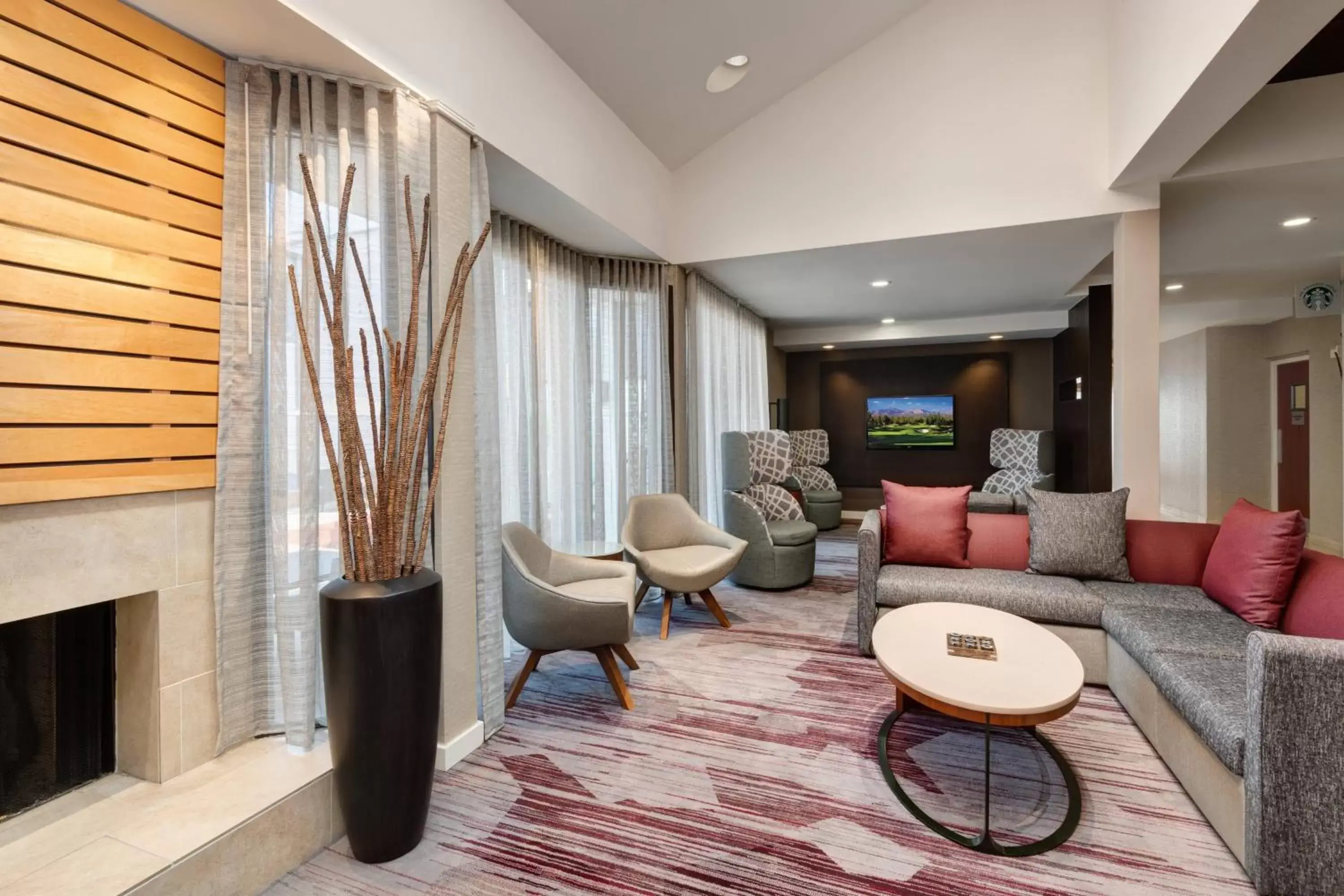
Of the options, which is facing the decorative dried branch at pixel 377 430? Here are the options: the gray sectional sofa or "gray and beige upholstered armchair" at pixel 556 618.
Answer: the gray sectional sofa

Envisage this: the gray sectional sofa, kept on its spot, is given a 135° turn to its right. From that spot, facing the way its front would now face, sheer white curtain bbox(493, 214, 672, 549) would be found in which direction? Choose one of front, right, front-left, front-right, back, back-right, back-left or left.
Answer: left

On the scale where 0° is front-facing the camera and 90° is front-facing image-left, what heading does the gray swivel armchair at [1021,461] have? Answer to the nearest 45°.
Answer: approximately 45°

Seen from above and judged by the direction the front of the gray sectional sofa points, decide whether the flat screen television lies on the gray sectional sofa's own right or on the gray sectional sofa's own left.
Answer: on the gray sectional sofa's own right

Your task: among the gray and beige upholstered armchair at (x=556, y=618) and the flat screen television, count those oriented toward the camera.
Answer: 1

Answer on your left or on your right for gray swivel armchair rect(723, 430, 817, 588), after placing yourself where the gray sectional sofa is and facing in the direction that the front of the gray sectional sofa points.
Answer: on your right

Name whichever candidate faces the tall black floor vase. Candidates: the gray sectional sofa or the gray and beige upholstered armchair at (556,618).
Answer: the gray sectional sofa

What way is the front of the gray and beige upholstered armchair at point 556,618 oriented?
to the viewer's right

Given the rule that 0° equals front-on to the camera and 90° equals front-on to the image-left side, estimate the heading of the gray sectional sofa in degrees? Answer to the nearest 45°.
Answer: approximately 45°

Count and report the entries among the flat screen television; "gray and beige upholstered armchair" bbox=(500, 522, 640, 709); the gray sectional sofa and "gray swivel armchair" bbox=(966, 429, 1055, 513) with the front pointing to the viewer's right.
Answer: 1

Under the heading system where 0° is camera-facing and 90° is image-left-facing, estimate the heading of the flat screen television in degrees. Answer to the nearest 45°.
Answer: approximately 0°

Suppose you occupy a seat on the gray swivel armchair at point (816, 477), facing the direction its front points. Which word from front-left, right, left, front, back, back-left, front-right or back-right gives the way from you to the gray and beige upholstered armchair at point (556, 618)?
front-right

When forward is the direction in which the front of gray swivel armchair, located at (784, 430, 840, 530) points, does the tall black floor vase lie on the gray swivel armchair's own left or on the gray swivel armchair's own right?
on the gray swivel armchair's own right

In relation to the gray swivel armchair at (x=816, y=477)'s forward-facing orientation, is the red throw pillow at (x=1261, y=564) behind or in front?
in front

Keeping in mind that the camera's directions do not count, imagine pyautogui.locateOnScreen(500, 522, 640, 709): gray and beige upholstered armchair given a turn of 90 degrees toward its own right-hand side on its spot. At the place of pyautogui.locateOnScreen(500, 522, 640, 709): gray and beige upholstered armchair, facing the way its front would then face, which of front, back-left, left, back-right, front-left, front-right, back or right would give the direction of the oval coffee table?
front-left
